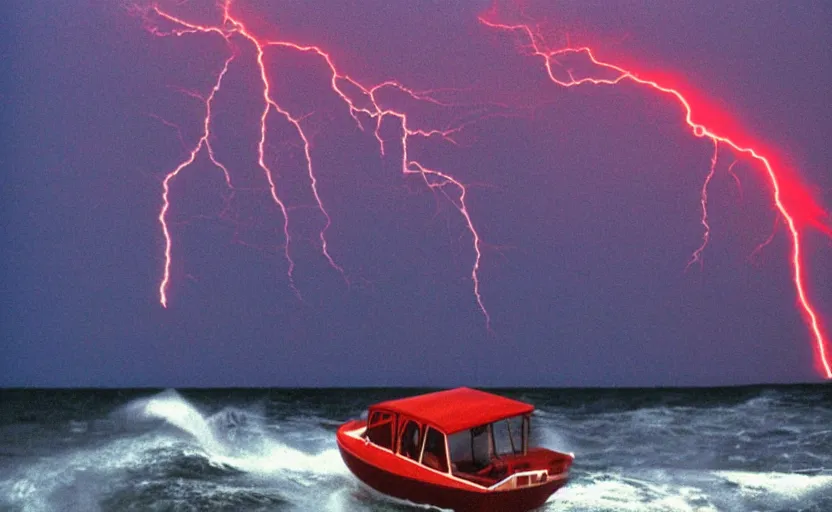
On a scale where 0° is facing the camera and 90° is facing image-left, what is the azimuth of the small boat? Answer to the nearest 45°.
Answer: approximately 135°

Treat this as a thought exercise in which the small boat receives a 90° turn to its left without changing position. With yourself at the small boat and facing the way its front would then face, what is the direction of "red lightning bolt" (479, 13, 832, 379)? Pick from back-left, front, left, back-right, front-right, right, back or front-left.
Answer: back
